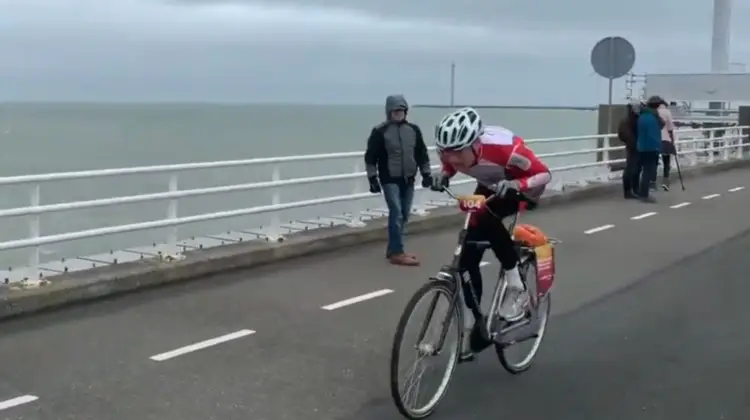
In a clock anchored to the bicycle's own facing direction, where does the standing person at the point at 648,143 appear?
The standing person is roughly at 5 o'clock from the bicycle.

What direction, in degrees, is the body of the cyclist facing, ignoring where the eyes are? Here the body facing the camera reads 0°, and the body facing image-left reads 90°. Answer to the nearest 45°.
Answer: approximately 45°

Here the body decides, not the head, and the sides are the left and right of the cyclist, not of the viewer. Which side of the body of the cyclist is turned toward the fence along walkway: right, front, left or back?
right

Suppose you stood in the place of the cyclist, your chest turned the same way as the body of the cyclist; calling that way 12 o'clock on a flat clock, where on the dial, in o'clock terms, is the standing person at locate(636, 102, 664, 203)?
The standing person is roughly at 5 o'clock from the cyclist.

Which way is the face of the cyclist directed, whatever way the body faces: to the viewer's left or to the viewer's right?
to the viewer's left

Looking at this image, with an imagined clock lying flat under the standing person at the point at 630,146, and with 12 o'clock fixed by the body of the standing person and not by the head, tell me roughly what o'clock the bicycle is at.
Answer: The bicycle is roughly at 3 o'clock from the standing person.

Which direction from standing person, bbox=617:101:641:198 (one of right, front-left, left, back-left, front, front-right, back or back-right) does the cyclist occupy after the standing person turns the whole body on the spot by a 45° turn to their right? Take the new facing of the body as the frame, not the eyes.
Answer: front-right

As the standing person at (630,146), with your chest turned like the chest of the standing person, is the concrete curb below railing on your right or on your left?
on your right

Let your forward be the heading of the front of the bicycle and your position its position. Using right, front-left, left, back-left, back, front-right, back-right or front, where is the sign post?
back-right
